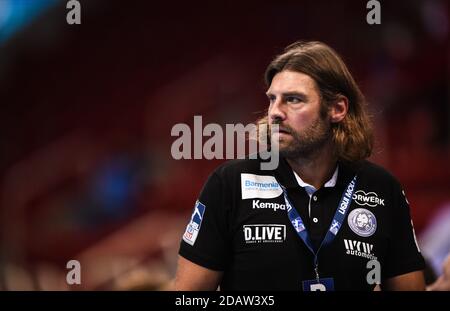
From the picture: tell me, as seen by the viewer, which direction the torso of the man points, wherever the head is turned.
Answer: toward the camera

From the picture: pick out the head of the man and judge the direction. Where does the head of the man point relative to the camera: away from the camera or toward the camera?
toward the camera
